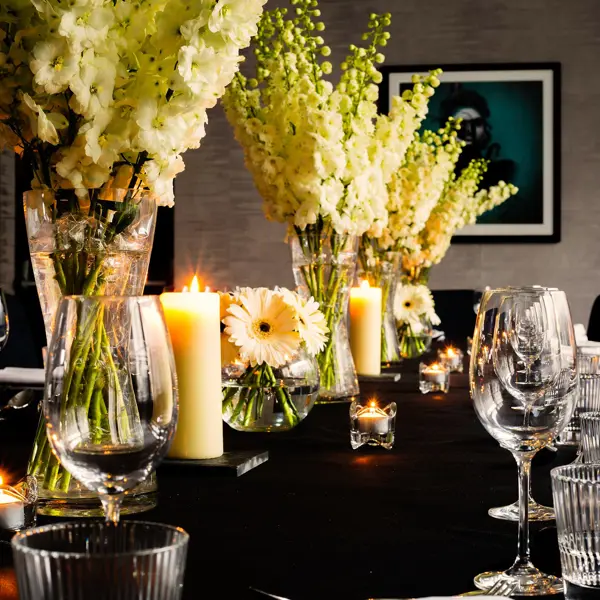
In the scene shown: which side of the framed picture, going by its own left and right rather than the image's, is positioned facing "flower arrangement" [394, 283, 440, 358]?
front

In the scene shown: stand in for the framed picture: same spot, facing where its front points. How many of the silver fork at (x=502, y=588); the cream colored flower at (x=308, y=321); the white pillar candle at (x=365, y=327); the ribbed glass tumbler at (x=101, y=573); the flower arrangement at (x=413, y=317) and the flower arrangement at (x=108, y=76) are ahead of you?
6

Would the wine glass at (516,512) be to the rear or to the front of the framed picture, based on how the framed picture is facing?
to the front

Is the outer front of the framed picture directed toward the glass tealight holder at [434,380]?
yes

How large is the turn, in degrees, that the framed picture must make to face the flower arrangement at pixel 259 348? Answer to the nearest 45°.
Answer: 0° — it already faces it

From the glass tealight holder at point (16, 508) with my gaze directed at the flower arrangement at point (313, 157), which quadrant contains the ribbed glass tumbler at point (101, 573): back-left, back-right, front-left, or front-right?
back-right

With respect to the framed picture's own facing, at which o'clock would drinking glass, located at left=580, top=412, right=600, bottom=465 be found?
The drinking glass is roughly at 12 o'clock from the framed picture.

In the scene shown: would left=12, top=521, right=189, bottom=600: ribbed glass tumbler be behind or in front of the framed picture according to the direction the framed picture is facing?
in front

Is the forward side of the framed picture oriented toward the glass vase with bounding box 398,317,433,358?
yes

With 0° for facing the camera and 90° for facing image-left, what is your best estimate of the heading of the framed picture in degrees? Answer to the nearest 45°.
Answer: approximately 0°

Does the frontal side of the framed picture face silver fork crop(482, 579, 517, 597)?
yes

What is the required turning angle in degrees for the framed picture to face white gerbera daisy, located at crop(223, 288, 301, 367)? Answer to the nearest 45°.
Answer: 0° — it already faces it

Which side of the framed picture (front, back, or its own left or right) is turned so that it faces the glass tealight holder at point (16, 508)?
front

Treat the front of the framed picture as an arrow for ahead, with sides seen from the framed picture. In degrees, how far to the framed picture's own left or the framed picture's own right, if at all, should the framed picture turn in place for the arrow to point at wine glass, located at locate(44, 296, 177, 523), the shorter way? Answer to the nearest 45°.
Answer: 0° — it already faces it
